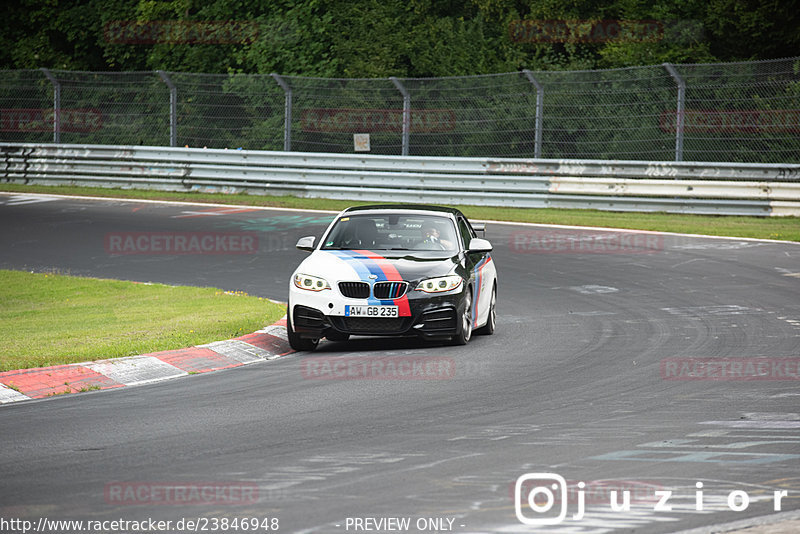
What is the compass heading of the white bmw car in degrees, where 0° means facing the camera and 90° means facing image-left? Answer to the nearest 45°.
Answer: approximately 0°

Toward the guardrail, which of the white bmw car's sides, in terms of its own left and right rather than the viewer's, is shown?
back

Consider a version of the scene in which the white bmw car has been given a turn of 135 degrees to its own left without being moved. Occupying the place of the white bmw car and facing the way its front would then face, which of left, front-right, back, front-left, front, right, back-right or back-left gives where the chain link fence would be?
front-left
